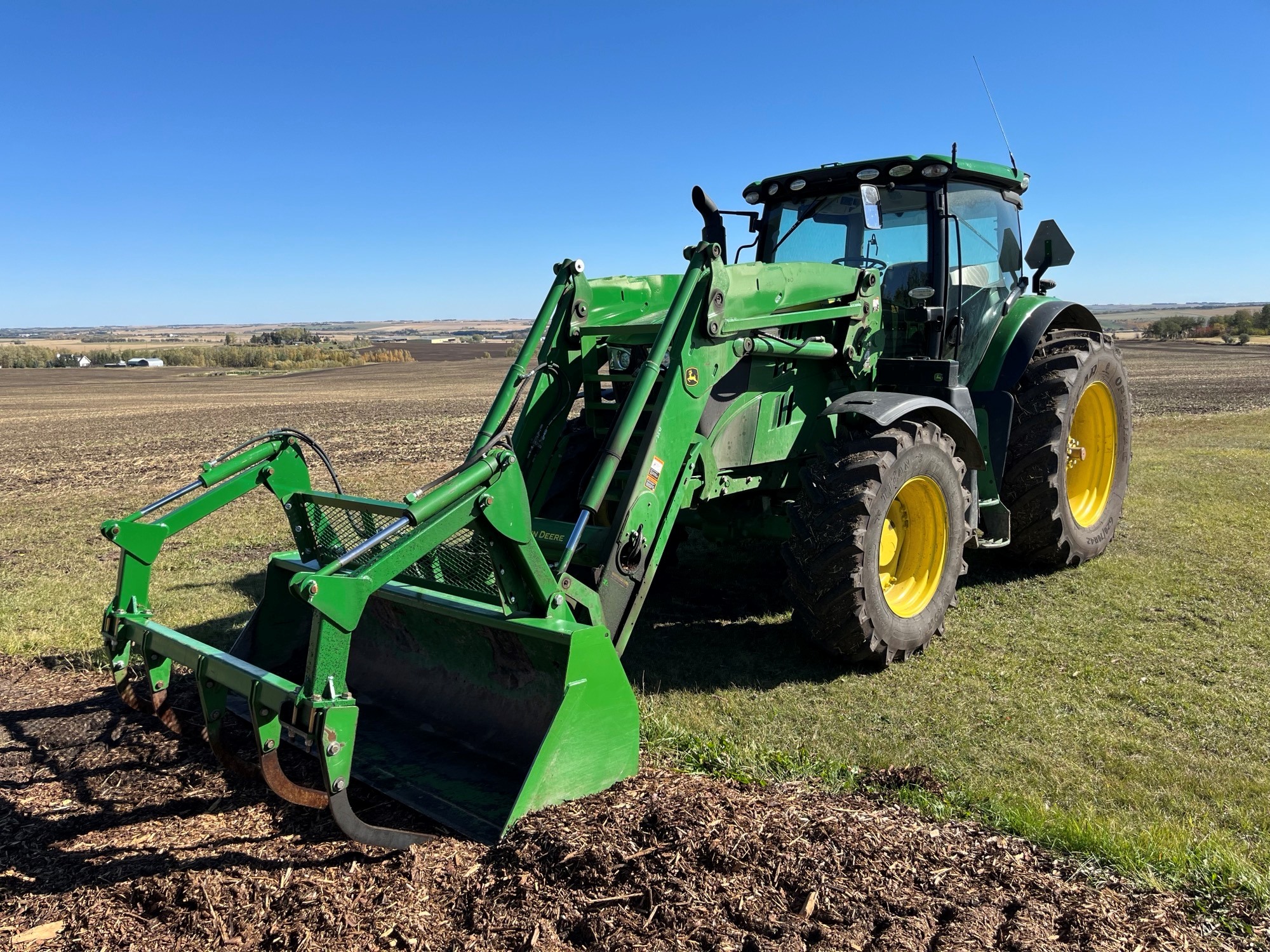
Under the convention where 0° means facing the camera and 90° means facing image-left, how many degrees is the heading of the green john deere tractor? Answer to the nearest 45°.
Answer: approximately 45°
